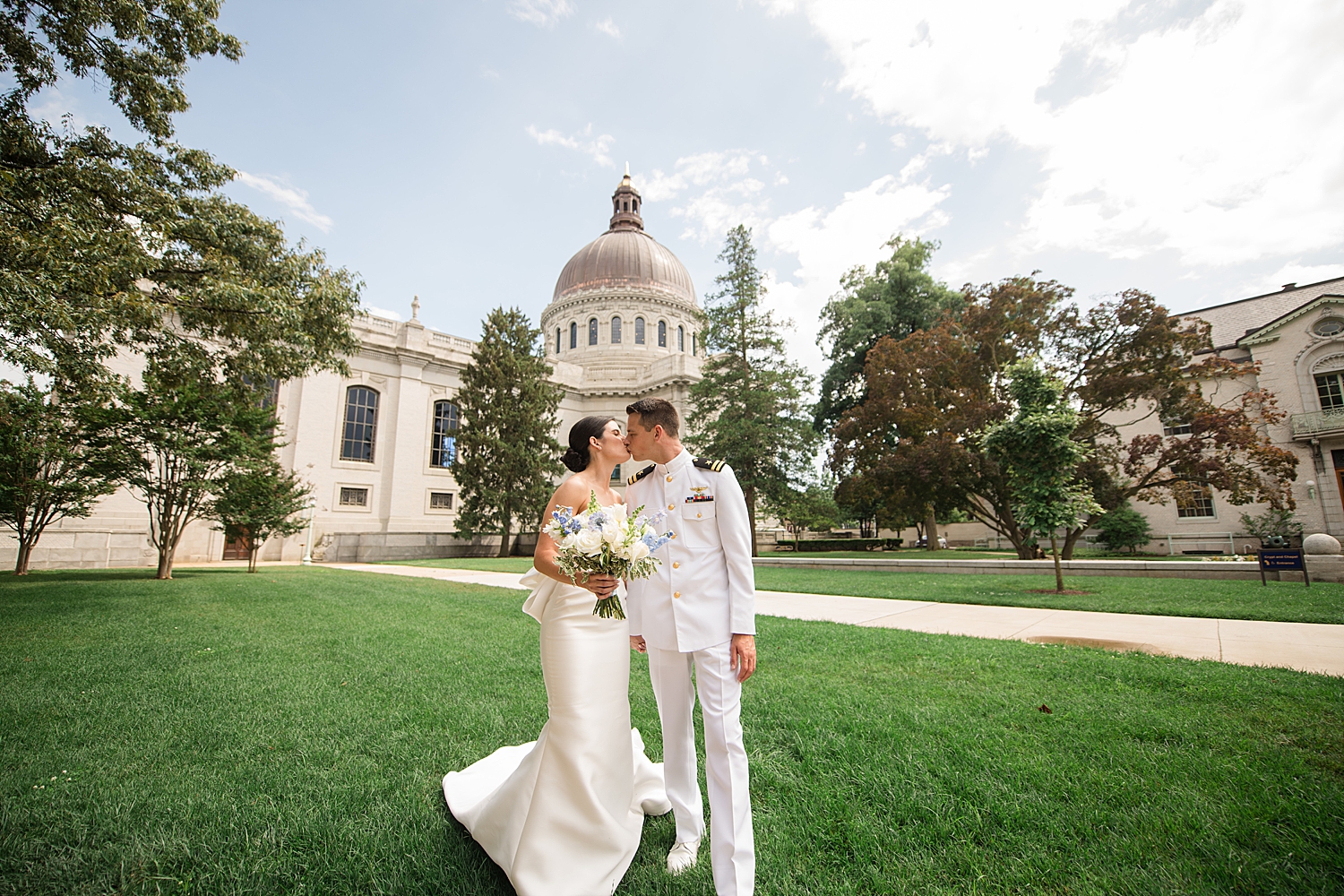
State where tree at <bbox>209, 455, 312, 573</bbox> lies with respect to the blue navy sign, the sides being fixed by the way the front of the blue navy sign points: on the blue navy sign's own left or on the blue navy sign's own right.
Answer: on the blue navy sign's own right

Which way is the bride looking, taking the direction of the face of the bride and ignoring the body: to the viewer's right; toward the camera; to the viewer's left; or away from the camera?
to the viewer's right

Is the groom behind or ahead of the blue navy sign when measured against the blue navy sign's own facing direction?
ahead

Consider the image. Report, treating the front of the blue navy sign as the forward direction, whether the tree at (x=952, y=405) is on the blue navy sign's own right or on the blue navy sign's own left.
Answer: on the blue navy sign's own right

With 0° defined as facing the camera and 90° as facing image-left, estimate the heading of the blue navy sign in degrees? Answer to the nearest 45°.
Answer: approximately 0°

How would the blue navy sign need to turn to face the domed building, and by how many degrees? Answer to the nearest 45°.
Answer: approximately 90° to its right

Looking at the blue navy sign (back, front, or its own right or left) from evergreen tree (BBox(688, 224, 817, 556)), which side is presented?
right

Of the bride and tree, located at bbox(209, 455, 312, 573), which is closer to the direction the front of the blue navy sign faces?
the bride

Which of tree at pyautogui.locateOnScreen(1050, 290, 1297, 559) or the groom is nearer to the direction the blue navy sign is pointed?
the groom

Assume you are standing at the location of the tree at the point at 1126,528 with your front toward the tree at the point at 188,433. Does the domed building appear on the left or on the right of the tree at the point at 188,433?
right

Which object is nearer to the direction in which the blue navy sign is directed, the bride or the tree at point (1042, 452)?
the bride

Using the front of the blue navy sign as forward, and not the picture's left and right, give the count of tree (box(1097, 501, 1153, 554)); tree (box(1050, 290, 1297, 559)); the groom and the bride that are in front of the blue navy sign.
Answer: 2

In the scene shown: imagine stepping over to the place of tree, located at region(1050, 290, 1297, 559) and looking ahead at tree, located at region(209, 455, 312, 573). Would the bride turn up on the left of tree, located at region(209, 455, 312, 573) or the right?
left

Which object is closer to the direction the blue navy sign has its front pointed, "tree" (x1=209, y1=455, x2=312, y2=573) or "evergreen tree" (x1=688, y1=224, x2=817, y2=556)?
the tree

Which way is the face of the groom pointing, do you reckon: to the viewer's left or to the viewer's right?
to the viewer's left
